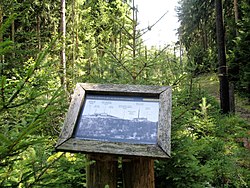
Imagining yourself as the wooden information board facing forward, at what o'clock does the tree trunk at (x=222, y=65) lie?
The tree trunk is roughly at 7 o'clock from the wooden information board.

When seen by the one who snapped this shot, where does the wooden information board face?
facing the viewer
